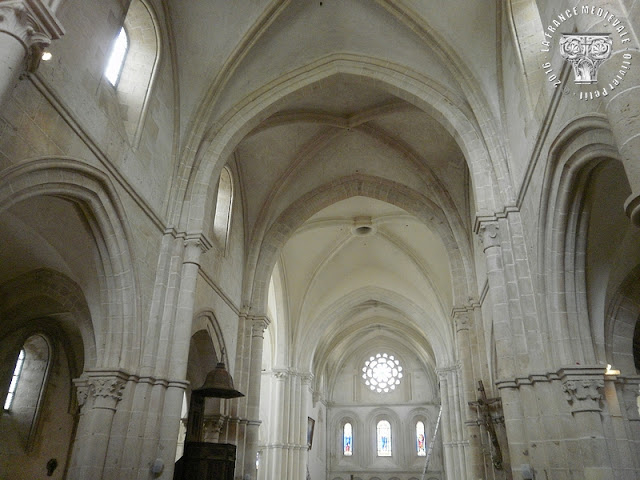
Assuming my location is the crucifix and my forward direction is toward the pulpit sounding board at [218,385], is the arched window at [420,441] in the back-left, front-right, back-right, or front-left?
back-right

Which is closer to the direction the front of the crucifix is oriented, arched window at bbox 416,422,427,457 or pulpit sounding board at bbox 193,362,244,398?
the pulpit sounding board

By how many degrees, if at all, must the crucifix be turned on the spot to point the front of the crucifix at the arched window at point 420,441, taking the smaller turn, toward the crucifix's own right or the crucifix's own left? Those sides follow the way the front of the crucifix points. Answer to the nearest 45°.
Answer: approximately 135° to the crucifix's own right

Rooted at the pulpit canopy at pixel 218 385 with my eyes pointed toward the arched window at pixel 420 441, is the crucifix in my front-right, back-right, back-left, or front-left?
front-right

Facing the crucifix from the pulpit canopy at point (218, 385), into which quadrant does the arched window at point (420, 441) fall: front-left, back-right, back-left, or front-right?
front-left

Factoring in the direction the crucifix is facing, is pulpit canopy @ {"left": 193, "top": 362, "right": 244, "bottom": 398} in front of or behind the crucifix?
in front

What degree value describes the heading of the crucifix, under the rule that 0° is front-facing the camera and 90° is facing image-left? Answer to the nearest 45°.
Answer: approximately 45°
